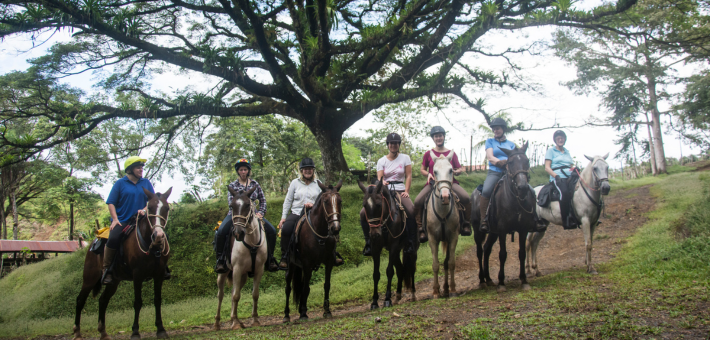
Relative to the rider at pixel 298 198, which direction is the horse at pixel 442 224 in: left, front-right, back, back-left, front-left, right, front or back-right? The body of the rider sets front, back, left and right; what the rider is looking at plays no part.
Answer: left

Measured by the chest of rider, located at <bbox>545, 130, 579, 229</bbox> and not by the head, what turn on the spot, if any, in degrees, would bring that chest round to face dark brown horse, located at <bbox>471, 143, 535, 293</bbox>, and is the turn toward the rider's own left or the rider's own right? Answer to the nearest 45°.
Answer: approximately 45° to the rider's own right

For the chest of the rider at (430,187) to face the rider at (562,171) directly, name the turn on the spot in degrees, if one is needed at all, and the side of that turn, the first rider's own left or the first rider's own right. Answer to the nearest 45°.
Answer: approximately 135° to the first rider's own left

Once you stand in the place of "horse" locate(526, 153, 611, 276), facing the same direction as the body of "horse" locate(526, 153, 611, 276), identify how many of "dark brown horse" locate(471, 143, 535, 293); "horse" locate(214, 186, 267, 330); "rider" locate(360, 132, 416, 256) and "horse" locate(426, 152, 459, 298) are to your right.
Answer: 4

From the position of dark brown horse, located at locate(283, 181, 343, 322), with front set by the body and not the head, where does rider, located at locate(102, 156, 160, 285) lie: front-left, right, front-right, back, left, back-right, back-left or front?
back-right

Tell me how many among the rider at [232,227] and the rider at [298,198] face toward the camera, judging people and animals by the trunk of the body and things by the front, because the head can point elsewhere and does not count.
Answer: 2

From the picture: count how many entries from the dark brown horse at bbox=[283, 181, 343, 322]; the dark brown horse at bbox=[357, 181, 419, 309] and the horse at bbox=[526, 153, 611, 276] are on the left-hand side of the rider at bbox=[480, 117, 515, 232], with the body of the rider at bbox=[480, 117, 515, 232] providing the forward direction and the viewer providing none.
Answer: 1

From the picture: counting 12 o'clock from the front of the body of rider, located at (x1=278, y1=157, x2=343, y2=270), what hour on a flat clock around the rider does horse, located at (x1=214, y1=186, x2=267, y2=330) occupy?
The horse is roughly at 2 o'clock from the rider.

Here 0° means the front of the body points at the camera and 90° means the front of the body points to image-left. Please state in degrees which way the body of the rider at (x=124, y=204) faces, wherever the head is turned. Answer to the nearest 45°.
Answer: approximately 315°

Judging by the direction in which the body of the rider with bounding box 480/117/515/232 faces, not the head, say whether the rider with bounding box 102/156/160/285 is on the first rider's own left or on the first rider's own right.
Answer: on the first rider's own right

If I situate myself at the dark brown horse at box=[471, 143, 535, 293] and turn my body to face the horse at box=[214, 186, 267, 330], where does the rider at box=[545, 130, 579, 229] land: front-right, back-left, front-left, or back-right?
back-right
